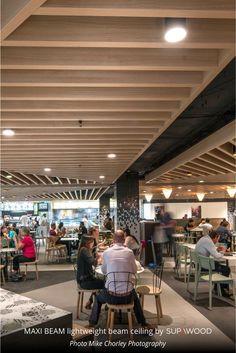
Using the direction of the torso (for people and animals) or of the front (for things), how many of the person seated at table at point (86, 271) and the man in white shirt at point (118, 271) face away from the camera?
1

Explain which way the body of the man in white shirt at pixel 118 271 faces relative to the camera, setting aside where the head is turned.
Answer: away from the camera

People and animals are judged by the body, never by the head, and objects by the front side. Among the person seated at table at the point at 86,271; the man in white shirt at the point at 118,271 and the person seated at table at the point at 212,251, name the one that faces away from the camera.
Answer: the man in white shirt

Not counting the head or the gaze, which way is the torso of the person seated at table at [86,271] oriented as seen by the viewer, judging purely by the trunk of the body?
to the viewer's right

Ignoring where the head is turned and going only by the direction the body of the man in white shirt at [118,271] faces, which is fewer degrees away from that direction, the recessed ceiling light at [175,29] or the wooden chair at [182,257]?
the wooden chair
